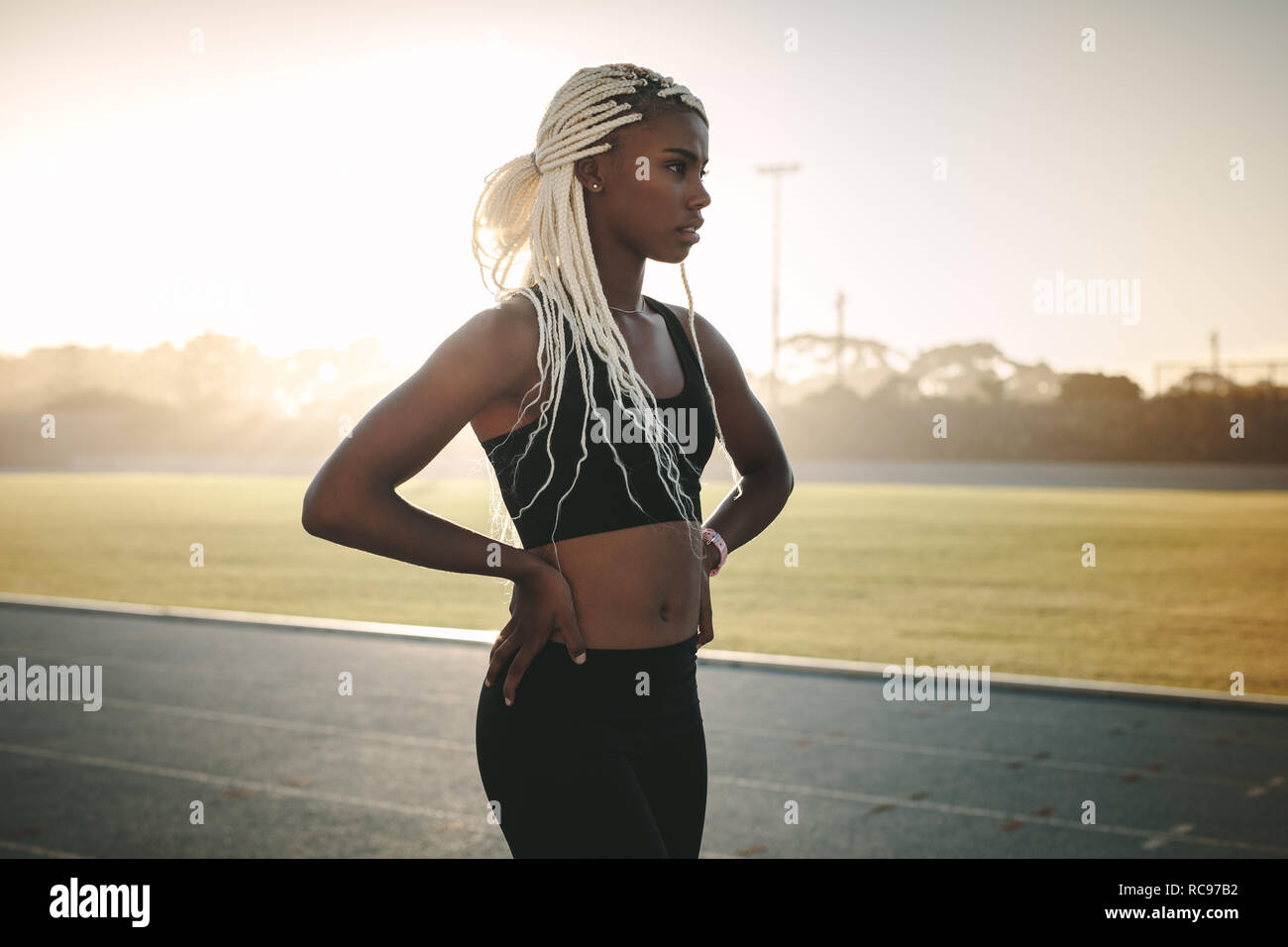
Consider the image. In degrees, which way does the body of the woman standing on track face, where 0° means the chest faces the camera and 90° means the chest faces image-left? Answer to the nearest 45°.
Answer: approximately 315°

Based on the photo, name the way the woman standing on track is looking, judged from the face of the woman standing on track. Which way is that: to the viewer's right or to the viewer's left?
to the viewer's right
